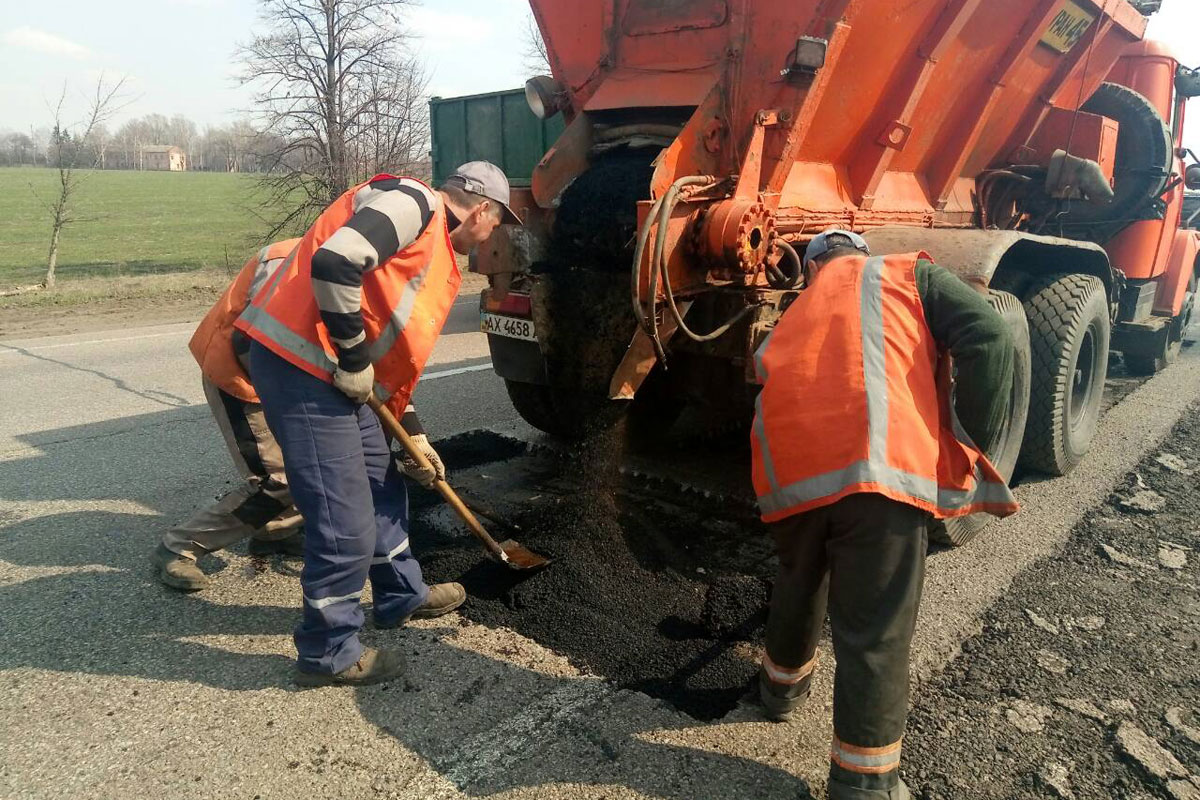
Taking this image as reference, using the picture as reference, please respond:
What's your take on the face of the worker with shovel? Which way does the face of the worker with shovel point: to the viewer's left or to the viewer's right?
to the viewer's right

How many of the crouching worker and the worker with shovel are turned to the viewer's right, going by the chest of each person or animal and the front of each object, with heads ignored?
2

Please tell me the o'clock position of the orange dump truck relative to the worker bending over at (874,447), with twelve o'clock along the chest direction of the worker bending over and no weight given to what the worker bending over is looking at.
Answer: The orange dump truck is roughly at 1 o'clock from the worker bending over.

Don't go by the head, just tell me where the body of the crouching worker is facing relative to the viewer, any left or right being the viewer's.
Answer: facing to the right of the viewer

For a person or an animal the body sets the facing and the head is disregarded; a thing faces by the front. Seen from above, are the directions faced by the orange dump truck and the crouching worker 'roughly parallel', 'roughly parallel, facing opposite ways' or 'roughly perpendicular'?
roughly parallel

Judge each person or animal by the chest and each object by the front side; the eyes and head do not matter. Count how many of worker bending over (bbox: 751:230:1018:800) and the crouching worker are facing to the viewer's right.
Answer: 1

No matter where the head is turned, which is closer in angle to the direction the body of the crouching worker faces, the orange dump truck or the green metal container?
the orange dump truck

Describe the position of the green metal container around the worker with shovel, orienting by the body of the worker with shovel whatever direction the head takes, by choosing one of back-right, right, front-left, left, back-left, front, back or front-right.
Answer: left

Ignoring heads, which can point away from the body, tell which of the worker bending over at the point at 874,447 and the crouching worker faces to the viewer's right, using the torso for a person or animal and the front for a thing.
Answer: the crouching worker

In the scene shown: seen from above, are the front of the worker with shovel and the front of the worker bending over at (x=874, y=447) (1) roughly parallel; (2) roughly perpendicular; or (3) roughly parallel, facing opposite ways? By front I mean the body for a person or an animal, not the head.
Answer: roughly perpendicular

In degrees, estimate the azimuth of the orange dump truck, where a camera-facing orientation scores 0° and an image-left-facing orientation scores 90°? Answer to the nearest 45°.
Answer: approximately 225°

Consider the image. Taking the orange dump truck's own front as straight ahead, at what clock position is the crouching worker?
The crouching worker is roughly at 6 o'clock from the orange dump truck.

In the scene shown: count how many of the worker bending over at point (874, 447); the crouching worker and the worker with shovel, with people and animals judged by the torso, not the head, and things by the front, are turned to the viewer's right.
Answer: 2

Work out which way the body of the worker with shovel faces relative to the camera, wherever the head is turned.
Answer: to the viewer's right

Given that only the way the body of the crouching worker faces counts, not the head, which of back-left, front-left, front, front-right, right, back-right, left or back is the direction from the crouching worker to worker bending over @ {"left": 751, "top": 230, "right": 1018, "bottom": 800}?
front-right

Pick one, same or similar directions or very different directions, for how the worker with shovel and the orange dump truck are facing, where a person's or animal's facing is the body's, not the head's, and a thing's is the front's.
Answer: same or similar directions

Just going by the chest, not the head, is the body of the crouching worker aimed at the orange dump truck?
yes
